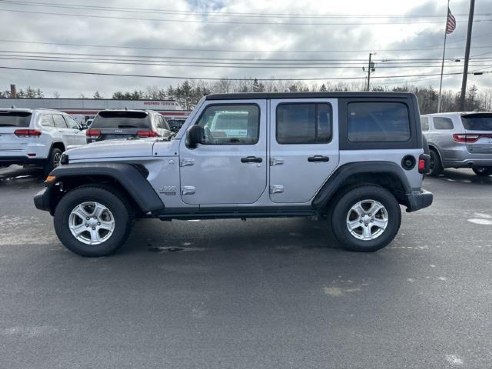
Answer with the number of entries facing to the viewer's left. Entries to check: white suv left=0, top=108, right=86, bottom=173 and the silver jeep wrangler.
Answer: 1

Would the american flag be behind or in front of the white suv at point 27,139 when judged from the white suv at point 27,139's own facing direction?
in front

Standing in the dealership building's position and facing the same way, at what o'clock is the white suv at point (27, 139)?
The white suv is roughly at 12 o'clock from the dealership building.

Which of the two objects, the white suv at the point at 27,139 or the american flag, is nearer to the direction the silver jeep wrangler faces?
the white suv

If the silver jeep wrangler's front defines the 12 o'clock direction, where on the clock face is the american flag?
The american flag is roughly at 4 o'clock from the silver jeep wrangler.

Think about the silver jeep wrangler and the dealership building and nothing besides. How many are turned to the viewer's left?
1

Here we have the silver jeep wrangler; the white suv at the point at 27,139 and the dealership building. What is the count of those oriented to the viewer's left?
1

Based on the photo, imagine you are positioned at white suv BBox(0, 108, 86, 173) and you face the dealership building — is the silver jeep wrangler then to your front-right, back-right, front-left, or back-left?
back-right

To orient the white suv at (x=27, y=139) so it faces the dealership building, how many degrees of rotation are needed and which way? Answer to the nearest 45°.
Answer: approximately 45° to its left

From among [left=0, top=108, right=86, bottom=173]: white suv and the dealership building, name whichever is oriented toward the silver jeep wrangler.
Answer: the dealership building

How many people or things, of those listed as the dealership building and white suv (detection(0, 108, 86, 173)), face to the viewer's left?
0

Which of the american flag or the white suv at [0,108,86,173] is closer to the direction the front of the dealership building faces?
the white suv

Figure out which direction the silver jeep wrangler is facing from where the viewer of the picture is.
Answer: facing to the left of the viewer

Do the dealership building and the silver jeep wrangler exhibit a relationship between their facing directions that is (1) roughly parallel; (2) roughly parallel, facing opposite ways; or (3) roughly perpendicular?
roughly perpendicular

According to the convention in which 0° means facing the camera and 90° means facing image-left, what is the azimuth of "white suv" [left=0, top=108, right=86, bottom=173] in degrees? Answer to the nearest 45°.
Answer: approximately 225°

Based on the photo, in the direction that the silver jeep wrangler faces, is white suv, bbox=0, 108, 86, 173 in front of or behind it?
in front

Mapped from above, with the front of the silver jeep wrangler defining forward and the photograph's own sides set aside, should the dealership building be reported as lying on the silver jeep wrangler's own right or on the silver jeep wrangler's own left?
on the silver jeep wrangler's own right
